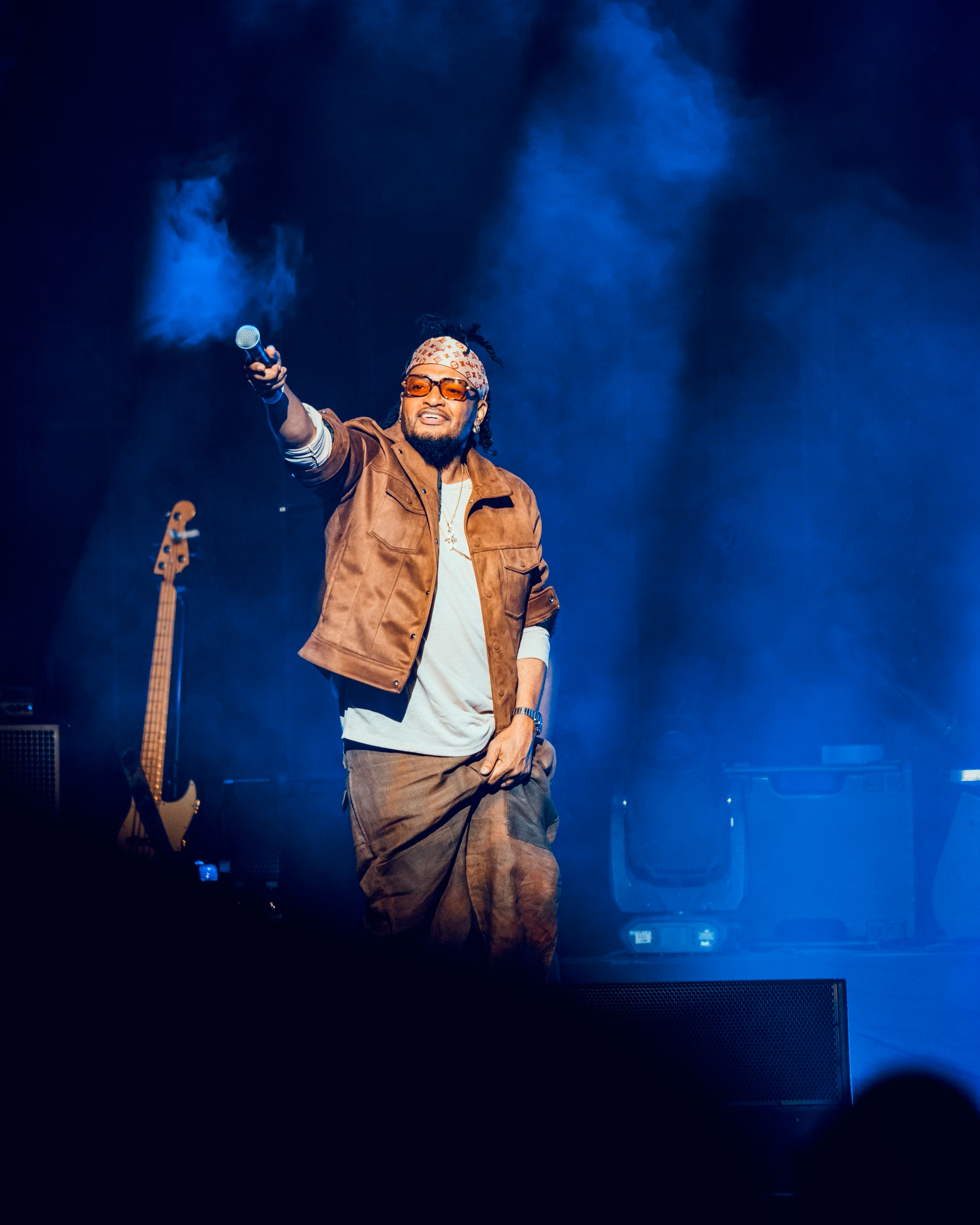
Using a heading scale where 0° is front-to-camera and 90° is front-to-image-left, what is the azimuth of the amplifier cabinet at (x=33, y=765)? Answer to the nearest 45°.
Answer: approximately 0°

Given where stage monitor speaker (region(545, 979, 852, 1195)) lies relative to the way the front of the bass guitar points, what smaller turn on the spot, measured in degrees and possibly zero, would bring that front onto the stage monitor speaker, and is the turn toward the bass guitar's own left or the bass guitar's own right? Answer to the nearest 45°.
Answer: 0° — it already faces it

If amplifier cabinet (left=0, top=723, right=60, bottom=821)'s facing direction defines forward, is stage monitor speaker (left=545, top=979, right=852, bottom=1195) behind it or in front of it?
in front

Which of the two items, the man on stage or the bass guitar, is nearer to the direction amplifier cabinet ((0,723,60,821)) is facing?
the man on stage

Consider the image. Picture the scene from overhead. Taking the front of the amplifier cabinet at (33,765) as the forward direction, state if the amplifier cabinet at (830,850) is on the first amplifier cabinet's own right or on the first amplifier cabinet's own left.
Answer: on the first amplifier cabinet's own left

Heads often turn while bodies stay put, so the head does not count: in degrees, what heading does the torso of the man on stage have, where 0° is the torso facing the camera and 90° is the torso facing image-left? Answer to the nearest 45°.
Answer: approximately 0°
